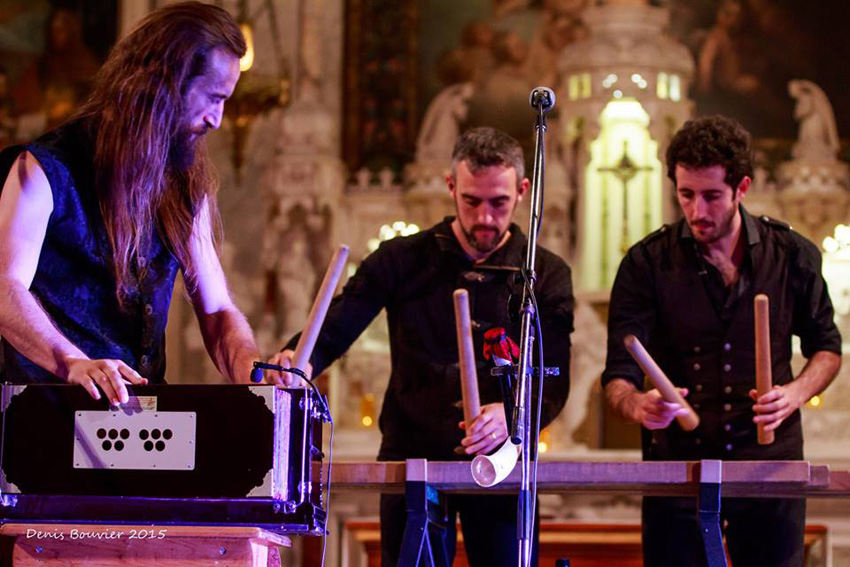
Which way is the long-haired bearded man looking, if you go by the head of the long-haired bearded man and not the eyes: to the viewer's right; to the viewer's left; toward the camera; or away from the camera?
to the viewer's right

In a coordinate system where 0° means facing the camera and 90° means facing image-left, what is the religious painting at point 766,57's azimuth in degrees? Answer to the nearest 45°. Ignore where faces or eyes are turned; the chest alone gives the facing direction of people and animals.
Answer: approximately 0°

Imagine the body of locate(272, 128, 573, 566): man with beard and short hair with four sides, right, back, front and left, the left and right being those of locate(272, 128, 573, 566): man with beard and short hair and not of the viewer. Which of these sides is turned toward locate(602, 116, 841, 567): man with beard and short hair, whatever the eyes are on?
left

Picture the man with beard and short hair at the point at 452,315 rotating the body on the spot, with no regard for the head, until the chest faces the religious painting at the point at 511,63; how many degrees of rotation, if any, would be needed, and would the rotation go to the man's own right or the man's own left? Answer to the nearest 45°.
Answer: approximately 180°

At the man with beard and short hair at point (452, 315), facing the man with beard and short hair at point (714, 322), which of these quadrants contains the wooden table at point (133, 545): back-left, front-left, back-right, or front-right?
back-right

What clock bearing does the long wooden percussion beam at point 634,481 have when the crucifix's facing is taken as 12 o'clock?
The long wooden percussion beam is roughly at 12 o'clock from the crucifix.

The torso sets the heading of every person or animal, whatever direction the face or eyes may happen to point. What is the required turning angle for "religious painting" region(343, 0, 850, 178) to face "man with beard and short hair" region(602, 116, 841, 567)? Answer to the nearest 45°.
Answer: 0° — it already faces them

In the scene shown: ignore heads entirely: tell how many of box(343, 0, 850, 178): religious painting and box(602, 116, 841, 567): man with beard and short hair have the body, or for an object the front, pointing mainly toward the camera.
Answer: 2

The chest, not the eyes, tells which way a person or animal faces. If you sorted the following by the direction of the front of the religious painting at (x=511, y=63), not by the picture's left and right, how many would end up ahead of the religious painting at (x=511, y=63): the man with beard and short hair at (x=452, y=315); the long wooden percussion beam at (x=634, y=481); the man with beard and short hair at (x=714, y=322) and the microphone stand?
4
